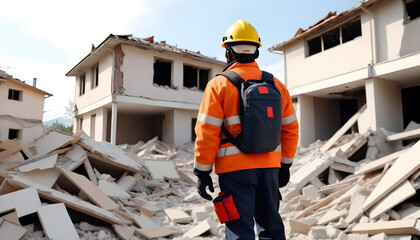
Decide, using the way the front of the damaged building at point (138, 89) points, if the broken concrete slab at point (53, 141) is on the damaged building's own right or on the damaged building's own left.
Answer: on the damaged building's own right

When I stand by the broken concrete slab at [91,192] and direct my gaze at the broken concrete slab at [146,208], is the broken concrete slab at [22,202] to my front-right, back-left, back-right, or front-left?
back-right

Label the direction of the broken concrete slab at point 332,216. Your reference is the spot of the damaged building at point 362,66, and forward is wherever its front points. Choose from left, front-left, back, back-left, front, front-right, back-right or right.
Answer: front-left

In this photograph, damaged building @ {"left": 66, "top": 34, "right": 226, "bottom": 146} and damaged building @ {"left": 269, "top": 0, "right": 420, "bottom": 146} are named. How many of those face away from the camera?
0

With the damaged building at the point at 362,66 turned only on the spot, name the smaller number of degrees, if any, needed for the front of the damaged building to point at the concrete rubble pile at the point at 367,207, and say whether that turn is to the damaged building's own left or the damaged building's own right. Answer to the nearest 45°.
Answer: approximately 45° to the damaged building's own left

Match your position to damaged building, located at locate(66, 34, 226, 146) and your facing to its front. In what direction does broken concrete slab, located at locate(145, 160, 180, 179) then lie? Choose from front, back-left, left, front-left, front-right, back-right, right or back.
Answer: front-right

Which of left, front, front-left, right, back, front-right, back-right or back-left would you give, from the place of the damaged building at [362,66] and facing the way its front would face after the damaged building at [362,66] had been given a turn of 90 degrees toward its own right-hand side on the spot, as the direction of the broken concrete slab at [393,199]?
back-left

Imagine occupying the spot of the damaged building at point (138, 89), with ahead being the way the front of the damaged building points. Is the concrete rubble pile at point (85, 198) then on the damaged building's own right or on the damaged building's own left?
on the damaged building's own right

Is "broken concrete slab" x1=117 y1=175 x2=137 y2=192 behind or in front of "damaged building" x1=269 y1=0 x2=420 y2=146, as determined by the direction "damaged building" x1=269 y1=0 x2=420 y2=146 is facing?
in front

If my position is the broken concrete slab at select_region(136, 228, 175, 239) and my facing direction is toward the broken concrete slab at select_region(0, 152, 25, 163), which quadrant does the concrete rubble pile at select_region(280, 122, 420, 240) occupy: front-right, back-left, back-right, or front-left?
back-right

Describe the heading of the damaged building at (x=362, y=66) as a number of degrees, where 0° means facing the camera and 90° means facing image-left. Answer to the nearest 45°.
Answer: approximately 45°

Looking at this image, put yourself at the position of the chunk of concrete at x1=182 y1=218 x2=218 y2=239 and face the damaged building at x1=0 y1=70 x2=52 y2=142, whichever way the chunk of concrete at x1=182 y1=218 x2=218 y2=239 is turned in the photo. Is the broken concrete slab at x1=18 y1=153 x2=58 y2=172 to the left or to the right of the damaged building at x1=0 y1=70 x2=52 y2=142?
left

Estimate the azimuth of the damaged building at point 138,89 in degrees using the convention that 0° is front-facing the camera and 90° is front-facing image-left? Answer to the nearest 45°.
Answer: approximately 315°

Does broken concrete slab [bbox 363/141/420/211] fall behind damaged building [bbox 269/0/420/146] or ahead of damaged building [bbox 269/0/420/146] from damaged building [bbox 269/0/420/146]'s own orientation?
ahead
